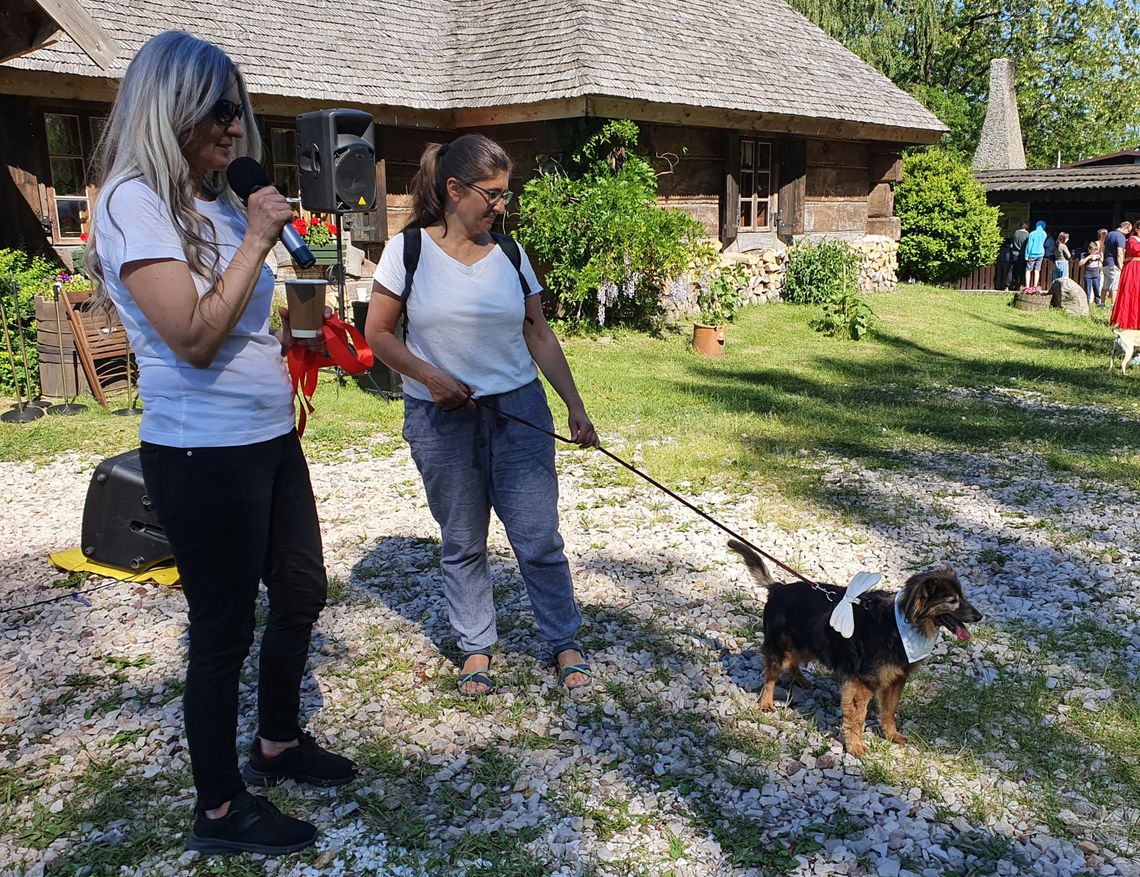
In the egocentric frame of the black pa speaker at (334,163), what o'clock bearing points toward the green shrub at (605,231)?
The green shrub is roughly at 9 o'clock from the black pa speaker.

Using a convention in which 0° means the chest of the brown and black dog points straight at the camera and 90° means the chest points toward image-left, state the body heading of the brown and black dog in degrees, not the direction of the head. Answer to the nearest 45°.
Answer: approximately 315°

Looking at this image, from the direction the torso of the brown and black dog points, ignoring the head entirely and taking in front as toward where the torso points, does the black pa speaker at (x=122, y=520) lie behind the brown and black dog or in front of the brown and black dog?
behind

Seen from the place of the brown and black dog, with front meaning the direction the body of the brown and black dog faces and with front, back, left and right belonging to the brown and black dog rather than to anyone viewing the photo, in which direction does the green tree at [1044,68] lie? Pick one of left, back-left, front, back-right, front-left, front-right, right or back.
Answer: back-left

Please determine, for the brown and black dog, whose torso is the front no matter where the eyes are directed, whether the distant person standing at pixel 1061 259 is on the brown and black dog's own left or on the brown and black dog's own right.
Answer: on the brown and black dog's own left

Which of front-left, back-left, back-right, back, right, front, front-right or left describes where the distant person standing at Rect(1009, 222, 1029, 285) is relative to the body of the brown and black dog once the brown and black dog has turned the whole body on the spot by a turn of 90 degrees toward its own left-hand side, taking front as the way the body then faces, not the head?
front-left

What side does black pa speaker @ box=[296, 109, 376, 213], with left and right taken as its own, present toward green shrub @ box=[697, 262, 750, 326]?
left

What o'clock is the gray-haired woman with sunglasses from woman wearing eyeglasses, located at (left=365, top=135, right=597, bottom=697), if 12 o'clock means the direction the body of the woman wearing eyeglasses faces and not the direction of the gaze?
The gray-haired woman with sunglasses is roughly at 1 o'clock from the woman wearing eyeglasses.

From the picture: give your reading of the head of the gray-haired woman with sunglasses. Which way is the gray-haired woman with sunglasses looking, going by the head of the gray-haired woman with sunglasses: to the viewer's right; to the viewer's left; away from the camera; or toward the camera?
to the viewer's right

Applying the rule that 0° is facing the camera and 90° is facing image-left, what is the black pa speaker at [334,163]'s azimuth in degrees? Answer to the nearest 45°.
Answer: approximately 315°
